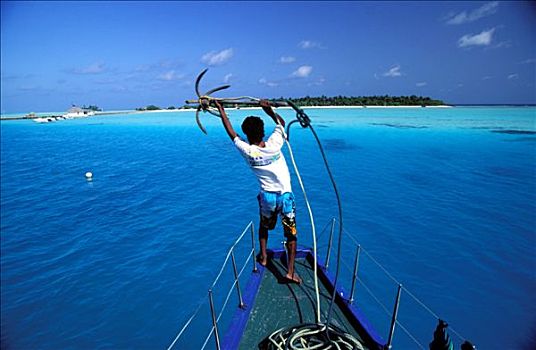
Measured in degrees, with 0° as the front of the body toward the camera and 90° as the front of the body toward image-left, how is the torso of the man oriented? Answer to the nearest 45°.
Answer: approximately 180°
